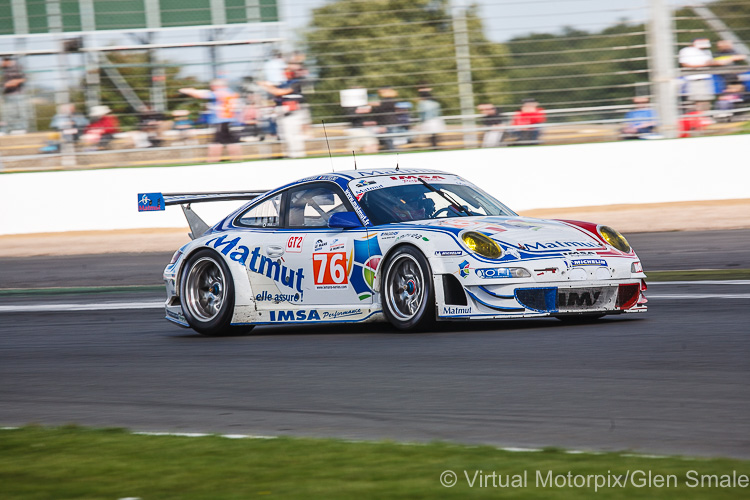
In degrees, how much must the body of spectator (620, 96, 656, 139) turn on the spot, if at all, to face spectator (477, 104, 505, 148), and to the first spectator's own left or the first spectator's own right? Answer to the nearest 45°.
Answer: approximately 90° to the first spectator's own right

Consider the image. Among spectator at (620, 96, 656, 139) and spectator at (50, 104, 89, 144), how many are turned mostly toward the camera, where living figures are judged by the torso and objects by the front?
2

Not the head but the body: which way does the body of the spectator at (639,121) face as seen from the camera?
toward the camera

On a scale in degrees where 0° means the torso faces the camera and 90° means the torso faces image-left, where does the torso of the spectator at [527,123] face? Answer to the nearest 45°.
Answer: approximately 0°

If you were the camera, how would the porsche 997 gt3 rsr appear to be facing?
facing the viewer and to the right of the viewer

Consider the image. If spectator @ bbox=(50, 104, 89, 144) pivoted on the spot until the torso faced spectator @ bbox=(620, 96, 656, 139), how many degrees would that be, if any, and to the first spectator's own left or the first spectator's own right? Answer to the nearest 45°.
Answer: approximately 45° to the first spectator's own left

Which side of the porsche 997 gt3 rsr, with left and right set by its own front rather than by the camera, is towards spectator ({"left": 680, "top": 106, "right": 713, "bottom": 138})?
left

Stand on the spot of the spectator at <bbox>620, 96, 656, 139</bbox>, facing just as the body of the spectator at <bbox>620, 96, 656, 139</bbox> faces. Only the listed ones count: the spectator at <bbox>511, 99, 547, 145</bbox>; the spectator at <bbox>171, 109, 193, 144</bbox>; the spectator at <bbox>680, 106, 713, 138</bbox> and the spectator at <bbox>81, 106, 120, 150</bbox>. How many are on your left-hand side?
1

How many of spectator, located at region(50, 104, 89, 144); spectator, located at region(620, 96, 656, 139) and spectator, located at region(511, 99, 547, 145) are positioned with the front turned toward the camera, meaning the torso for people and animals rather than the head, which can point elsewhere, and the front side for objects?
3
